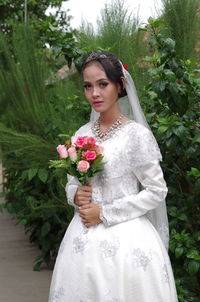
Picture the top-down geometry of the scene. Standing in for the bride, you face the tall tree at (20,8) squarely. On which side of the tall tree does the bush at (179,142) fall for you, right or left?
right

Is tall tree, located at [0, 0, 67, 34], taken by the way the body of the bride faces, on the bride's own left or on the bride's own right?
on the bride's own right

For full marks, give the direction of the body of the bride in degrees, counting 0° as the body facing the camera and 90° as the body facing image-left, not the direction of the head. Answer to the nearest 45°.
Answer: approximately 45°

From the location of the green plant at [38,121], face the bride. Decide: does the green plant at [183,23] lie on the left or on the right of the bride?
left

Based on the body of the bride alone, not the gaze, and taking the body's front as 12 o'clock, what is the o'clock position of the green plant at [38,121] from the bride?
The green plant is roughly at 4 o'clock from the bride.
